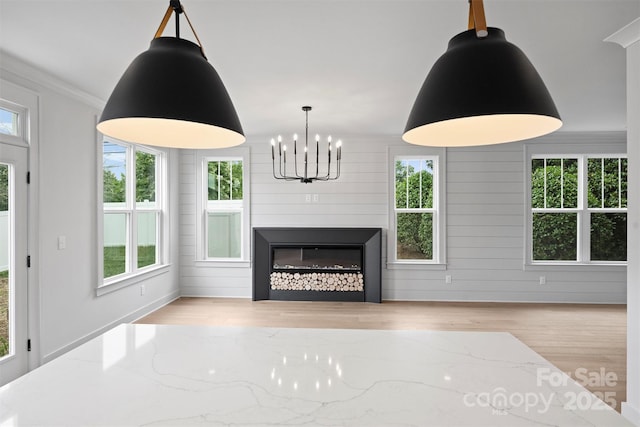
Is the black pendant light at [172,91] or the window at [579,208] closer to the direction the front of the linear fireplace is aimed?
the black pendant light

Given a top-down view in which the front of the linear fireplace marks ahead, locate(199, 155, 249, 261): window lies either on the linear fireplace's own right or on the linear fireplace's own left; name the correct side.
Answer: on the linear fireplace's own right

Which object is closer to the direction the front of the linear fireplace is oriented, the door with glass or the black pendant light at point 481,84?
the black pendant light

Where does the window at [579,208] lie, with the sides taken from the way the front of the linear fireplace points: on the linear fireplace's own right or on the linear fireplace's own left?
on the linear fireplace's own left

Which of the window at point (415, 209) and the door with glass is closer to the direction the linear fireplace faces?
the door with glass

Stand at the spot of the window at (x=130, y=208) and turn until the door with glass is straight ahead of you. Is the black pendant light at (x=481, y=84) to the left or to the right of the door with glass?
left

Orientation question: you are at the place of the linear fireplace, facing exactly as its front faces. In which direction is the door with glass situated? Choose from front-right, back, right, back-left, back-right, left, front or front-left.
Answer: front-right

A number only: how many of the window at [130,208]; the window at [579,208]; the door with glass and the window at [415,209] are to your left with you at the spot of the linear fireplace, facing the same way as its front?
2

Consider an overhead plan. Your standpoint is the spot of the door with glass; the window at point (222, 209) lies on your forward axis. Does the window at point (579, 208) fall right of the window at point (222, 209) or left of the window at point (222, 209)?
right

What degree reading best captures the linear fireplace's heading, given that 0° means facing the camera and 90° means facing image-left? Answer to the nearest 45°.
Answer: approximately 0°

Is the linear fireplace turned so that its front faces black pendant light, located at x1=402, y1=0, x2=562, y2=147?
yes

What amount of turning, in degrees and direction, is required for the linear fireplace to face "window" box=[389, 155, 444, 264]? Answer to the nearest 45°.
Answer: approximately 90° to its left

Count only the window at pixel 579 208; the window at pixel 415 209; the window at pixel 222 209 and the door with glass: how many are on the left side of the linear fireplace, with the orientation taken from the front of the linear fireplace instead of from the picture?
2

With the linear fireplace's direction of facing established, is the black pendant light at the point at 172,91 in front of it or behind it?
in front

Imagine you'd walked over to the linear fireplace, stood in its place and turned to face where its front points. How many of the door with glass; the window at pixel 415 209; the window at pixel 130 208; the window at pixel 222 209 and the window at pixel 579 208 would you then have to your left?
2
